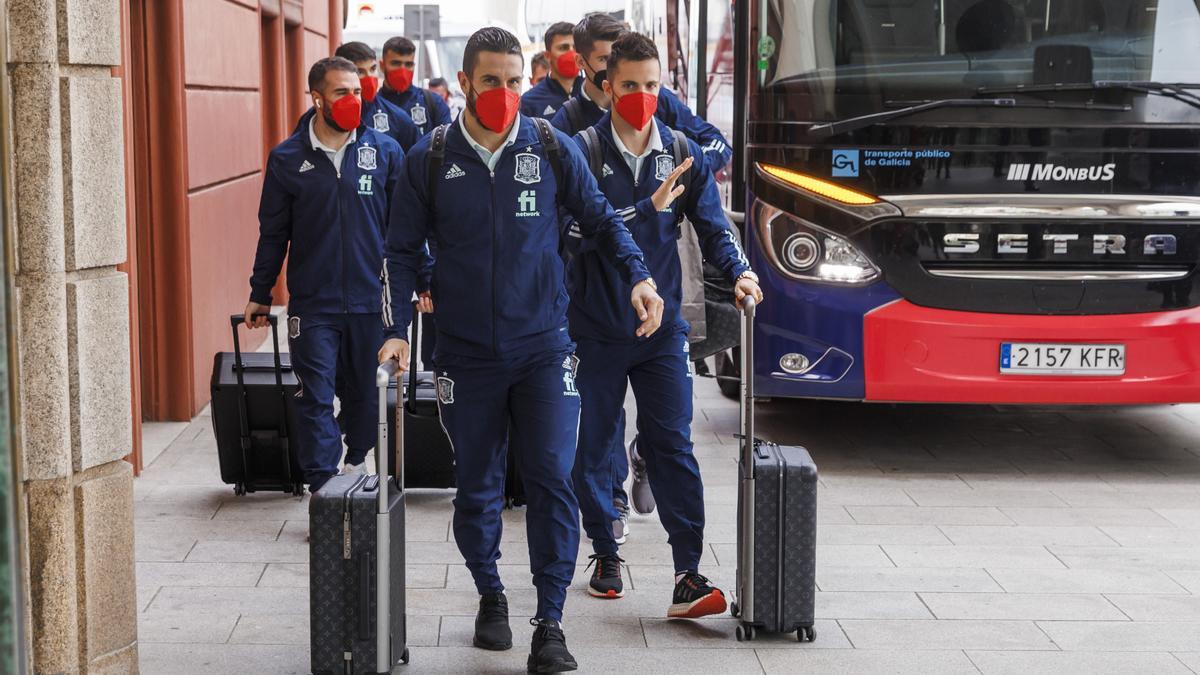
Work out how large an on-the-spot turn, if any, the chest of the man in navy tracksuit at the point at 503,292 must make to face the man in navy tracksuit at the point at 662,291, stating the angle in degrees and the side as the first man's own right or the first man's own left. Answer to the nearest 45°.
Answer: approximately 135° to the first man's own left

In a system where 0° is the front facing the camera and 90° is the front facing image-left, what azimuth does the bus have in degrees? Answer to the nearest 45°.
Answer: approximately 0°

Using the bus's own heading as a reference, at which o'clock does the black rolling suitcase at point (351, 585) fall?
The black rolling suitcase is roughly at 1 o'clock from the bus.

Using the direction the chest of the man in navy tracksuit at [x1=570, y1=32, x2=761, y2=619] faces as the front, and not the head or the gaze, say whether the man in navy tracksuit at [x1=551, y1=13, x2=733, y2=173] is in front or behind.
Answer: behind

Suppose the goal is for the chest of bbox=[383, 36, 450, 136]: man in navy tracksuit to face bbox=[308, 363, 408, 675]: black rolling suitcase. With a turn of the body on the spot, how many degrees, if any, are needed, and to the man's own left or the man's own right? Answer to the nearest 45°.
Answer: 0° — they already face it

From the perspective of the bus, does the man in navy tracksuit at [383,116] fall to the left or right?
on its right

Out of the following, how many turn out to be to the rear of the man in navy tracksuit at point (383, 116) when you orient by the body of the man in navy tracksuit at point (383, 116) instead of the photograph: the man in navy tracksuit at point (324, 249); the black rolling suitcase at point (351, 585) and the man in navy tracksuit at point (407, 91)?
1

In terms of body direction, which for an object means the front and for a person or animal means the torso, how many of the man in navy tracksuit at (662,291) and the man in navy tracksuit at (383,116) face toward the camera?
2

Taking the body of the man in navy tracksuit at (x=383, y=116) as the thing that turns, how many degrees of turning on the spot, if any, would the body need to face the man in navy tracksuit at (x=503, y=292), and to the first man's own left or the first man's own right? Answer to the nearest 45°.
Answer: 0° — they already face them
